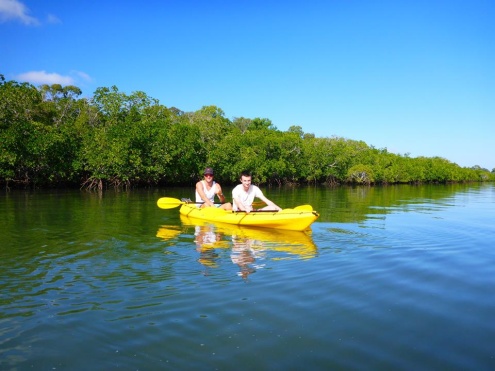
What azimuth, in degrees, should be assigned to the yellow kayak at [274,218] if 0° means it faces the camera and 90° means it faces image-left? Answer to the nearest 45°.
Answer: approximately 315°
